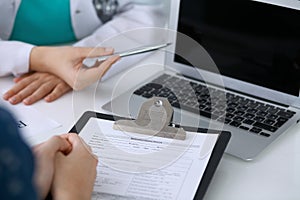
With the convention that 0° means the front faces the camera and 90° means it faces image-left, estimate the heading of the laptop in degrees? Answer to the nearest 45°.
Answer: approximately 45°

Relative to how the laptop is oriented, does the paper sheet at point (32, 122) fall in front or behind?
in front
